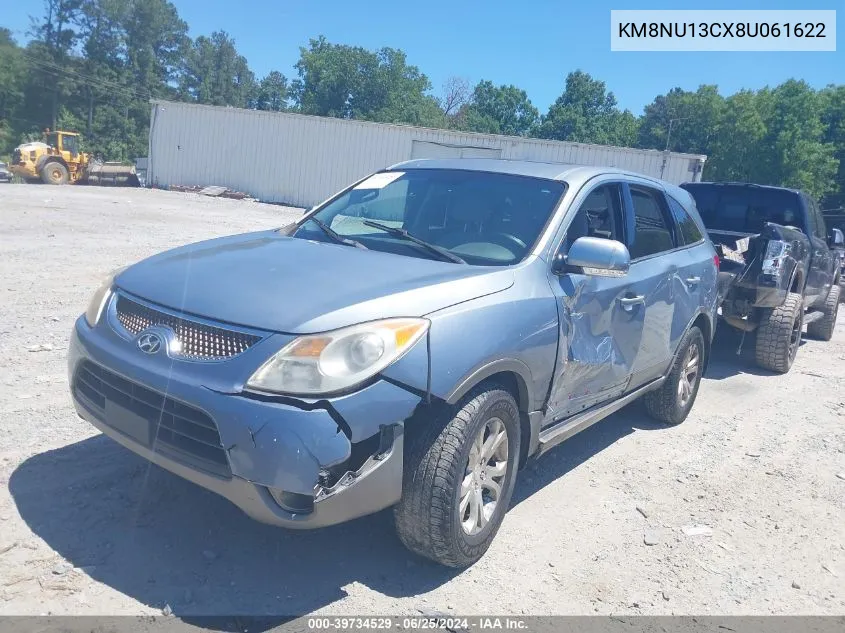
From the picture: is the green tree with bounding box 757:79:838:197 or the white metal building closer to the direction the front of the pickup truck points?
the green tree

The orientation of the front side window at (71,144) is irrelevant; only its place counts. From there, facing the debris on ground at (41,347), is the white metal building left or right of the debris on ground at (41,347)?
left

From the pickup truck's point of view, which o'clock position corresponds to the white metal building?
The white metal building is roughly at 11 o'clock from the pickup truck.

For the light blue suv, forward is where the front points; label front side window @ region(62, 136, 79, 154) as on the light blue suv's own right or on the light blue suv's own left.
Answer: on the light blue suv's own right

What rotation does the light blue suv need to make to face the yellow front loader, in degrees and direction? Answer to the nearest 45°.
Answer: approximately 90° to its right

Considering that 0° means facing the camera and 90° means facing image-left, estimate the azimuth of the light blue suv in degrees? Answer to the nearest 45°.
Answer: approximately 45°

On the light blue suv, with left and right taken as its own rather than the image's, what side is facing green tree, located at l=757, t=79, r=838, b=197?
back

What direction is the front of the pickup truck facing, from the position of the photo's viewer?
facing away from the viewer and to the right of the viewer

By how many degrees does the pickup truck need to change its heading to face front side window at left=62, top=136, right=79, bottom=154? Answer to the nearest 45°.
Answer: approximately 90° to its left

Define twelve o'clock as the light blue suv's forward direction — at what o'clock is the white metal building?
The white metal building is roughly at 4 o'clock from the light blue suv.

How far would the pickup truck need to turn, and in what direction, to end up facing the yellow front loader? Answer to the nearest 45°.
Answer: approximately 90° to its left

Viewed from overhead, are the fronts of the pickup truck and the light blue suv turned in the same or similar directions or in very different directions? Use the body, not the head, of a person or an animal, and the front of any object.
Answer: very different directions
